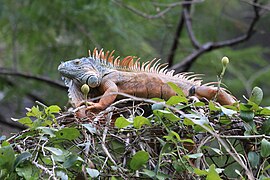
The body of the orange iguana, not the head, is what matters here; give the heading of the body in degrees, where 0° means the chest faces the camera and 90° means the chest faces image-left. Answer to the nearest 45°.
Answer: approximately 90°

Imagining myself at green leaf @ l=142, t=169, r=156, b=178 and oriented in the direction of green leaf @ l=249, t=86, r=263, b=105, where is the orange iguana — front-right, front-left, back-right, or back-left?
front-left

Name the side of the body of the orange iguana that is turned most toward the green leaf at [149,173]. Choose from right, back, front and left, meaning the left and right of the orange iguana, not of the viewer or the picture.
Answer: left

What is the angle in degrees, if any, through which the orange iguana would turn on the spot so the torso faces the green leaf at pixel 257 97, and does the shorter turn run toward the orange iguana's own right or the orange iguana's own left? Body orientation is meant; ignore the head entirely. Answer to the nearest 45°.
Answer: approximately 135° to the orange iguana's own left

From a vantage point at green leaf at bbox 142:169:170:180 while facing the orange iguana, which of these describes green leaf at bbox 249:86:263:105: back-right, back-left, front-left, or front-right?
front-right

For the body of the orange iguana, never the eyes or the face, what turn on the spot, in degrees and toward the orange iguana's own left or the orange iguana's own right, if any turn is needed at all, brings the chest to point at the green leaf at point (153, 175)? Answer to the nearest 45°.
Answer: approximately 90° to the orange iguana's own left
